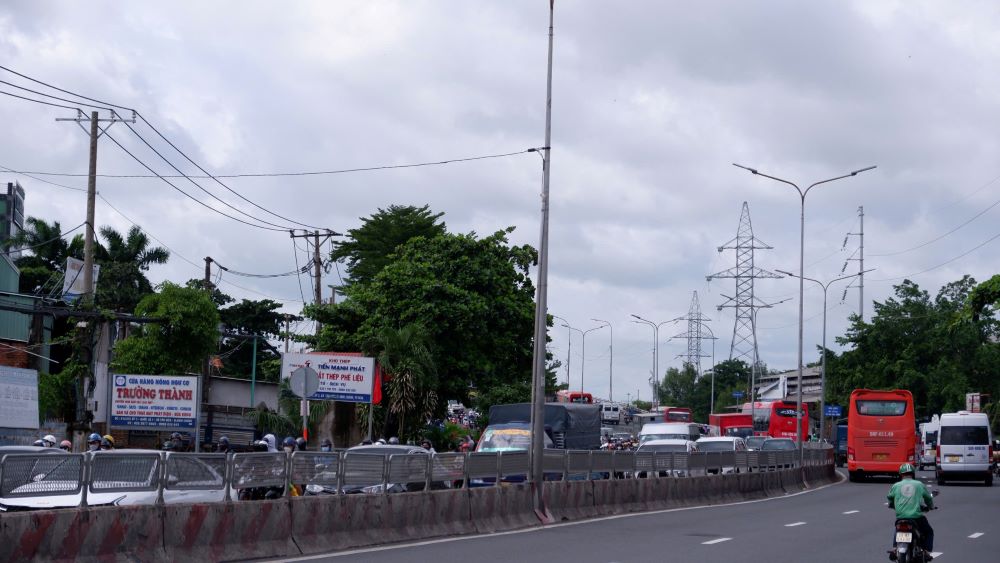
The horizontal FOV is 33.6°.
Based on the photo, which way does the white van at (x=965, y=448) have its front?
away from the camera

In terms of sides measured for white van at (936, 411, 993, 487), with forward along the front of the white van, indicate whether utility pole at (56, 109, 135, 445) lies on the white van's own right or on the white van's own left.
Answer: on the white van's own left

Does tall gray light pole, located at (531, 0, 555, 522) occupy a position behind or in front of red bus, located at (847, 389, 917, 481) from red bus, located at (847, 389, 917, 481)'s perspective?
behind

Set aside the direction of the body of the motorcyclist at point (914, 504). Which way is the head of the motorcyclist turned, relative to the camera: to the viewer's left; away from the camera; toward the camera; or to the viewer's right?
away from the camera

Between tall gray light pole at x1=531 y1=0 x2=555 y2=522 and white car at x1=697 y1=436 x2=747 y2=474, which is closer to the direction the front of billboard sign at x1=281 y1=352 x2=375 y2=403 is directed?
the tall gray light pole

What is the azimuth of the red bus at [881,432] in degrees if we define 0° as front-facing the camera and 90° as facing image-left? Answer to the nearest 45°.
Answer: approximately 180°

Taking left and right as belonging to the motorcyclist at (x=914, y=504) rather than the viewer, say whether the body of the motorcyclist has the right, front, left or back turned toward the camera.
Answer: back

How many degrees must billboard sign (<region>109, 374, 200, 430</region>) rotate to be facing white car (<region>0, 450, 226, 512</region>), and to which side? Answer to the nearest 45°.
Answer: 0° — it already faces it

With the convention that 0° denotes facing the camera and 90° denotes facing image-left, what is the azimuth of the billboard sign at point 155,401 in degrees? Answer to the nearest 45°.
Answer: approximately 0°

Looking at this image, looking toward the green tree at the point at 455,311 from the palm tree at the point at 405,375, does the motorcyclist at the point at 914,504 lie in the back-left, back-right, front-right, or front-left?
back-right

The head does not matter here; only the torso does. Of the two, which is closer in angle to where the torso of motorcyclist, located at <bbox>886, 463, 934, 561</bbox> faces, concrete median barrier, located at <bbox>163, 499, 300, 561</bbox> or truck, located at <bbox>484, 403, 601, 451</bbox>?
the truck

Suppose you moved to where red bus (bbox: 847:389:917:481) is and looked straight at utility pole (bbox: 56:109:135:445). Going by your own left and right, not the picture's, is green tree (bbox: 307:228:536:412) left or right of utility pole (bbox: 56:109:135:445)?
right
